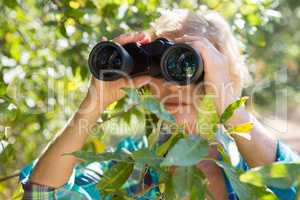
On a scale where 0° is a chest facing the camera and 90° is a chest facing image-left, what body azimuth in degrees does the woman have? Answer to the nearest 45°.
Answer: approximately 45°

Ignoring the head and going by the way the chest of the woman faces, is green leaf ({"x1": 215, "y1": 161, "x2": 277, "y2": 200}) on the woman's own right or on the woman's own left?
on the woman's own left

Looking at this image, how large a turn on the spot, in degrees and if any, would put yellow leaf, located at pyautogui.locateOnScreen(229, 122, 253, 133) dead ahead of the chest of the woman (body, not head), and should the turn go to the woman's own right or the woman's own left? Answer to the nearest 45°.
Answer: approximately 45° to the woman's own left
